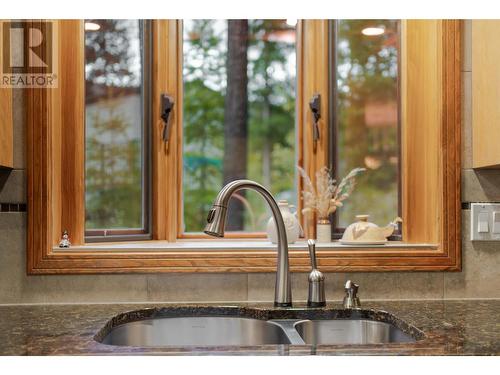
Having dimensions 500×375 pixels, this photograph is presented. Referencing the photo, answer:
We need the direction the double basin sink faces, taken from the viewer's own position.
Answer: facing the viewer

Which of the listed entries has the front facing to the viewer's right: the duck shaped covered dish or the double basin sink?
the duck shaped covered dish

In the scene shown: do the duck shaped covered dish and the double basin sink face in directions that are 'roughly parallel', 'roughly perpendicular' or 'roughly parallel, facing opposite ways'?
roughly perpendicular

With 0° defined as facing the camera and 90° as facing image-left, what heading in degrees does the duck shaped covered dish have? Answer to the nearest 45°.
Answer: approximately 270°

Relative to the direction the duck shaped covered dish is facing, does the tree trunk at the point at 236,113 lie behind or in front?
behind

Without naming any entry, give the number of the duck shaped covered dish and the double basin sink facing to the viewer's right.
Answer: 1

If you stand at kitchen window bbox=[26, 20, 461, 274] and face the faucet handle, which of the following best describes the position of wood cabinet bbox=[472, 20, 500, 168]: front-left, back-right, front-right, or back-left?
front-left
